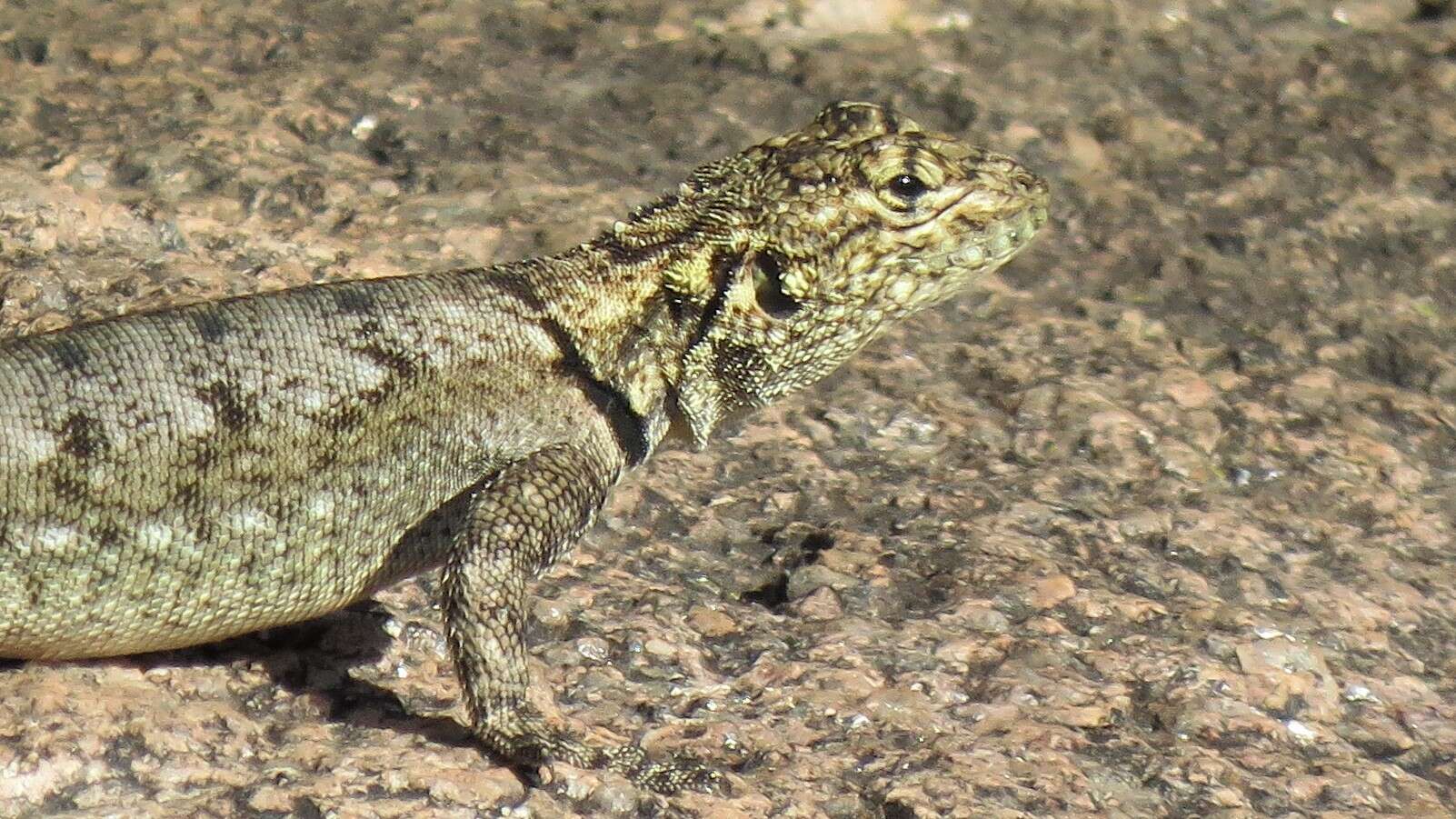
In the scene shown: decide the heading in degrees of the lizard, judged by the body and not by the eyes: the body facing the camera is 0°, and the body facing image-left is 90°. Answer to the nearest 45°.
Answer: approximately 270°
